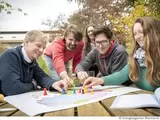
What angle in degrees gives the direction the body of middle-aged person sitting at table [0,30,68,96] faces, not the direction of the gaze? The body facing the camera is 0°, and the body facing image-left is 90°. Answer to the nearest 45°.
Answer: approximately 315°

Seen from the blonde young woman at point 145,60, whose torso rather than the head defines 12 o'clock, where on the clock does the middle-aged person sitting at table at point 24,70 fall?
The middle-aged person sitting at table is roughly at 1 o'clock from the blonde young woman.

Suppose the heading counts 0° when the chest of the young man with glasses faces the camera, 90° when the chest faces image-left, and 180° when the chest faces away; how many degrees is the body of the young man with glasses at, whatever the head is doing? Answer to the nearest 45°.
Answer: approximately 45°

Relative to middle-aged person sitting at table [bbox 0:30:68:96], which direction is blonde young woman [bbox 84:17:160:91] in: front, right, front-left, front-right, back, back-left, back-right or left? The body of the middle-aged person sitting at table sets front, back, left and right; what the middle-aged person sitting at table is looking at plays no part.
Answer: front-left

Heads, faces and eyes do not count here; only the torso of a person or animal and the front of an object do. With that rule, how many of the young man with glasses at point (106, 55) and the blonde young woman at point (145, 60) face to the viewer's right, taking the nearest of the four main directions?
0

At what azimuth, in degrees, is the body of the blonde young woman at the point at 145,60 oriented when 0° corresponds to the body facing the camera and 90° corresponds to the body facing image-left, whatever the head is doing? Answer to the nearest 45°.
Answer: approximately 45°

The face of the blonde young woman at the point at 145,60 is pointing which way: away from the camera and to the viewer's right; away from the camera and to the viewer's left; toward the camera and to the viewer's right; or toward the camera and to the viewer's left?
toward the camera and to the viewer's left

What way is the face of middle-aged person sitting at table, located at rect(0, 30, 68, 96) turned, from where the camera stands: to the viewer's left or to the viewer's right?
to the viewer's right
